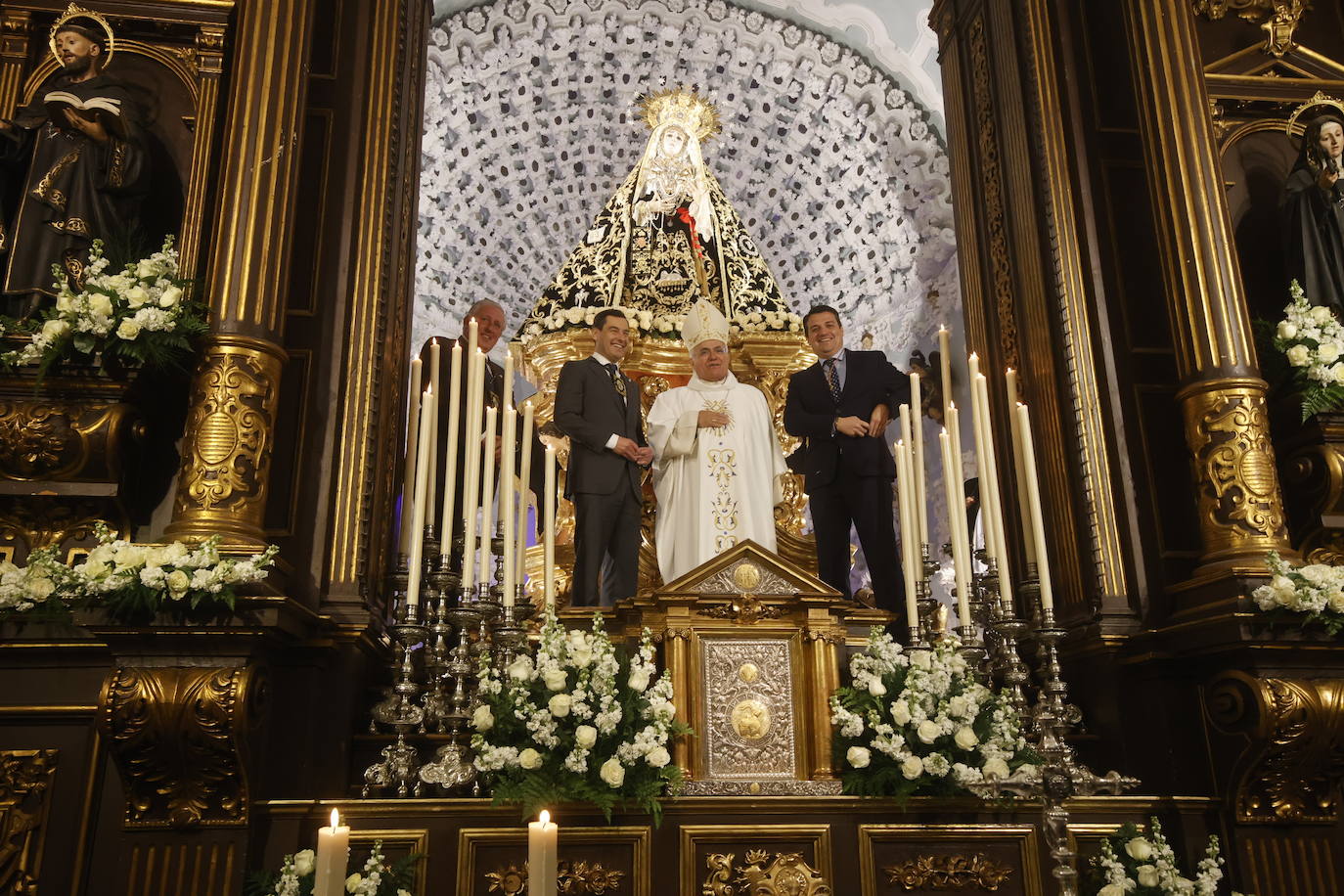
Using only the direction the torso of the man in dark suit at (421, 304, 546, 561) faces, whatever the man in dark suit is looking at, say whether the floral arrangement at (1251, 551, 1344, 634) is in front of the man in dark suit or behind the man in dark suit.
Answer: in front

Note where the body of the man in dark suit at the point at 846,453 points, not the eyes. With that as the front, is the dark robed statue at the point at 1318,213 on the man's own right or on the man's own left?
on the man's own left

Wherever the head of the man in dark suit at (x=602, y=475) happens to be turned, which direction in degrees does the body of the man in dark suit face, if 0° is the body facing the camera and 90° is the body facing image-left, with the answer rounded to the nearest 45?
approximately 315°

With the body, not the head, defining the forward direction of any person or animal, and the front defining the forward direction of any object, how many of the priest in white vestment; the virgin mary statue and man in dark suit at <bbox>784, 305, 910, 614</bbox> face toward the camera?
3

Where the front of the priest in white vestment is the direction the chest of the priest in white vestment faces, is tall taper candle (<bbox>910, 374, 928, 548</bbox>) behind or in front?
in front

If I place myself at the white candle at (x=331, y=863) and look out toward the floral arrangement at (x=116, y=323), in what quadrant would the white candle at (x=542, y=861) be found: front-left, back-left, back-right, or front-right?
back-right

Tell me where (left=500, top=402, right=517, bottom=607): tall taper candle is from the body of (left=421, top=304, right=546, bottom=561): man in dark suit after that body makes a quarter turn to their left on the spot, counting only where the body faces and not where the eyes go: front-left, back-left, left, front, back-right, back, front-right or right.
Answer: back-right

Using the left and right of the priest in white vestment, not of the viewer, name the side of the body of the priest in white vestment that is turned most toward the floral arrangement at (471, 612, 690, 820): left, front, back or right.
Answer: front

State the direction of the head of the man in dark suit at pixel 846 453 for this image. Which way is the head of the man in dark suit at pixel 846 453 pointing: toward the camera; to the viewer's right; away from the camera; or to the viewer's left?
toward the camera

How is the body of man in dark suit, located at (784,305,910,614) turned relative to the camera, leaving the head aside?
toward the camera

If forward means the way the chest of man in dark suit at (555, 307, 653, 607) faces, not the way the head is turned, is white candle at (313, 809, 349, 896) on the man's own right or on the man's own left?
on the man's own right

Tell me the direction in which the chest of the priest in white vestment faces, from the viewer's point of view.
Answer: toward the camera

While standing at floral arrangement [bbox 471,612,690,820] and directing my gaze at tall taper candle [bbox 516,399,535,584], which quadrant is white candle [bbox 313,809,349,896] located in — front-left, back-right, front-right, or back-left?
back-left
